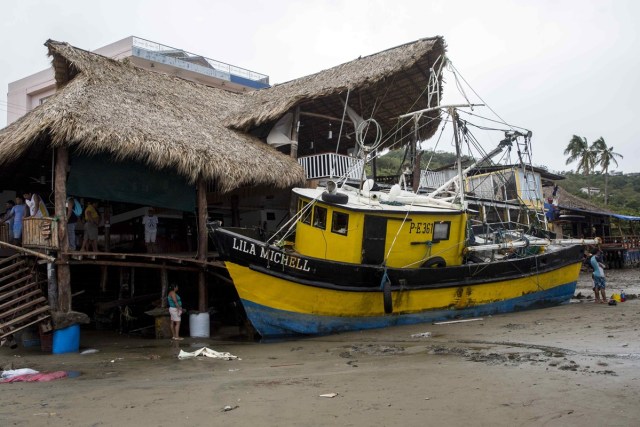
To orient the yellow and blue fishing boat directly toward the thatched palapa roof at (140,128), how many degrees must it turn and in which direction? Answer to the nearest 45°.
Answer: approximately 45° to its right

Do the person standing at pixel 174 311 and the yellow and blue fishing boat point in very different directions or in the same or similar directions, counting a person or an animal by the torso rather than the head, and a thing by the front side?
very different directions

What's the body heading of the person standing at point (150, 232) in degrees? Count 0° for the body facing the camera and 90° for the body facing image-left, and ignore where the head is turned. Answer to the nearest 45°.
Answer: approximately 0°

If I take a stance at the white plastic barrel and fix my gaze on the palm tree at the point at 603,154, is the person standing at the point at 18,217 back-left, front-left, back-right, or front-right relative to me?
back-left

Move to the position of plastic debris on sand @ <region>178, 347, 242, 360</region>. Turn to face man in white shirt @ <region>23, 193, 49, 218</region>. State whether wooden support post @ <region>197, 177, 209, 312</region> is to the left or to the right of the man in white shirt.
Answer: right

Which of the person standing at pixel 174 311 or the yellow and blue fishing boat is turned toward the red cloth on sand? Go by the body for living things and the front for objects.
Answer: the yellow and blue fishing boat
